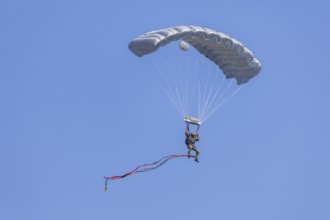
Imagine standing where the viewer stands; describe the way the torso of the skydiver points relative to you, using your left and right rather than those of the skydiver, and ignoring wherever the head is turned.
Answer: facing the viewer and to the right of the viewer
